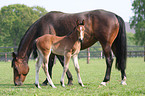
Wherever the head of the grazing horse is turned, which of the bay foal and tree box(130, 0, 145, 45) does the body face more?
the bay foal

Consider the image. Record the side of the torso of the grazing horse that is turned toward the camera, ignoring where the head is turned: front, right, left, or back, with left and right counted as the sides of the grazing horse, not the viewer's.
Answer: left

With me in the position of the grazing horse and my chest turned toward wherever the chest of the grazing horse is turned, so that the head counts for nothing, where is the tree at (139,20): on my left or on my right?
on my right

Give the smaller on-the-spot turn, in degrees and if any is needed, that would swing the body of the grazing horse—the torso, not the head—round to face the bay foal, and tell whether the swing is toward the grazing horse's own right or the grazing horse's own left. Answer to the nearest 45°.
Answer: approximately 45° to the grazing horse's own left
